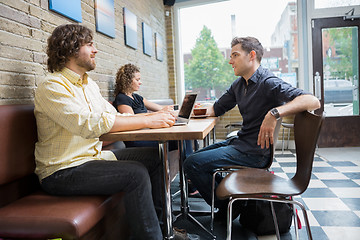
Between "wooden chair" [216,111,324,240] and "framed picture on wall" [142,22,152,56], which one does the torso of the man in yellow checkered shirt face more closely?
the wooden chair

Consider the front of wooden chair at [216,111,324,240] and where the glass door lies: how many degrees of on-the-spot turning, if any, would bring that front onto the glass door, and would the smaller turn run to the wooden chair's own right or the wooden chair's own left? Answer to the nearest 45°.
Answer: approximately 90° to the wooden chair's own right

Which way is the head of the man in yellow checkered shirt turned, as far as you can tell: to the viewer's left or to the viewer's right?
to the viewer's right

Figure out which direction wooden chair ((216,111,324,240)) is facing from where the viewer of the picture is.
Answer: facing to the left of the viewer

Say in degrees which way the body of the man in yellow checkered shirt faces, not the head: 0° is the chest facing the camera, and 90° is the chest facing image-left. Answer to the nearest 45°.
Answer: approximately 270°

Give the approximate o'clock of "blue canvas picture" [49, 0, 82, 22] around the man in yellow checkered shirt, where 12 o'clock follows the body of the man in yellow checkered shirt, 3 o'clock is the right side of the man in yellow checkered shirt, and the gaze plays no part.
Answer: The blue canvas picture is roughly at 9 o'clock from the man in yellow checkered shirt.

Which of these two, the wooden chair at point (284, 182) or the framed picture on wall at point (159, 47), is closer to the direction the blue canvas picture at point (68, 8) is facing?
the wooden chair

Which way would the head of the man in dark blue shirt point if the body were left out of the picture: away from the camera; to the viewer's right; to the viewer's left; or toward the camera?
to the viewer's left
